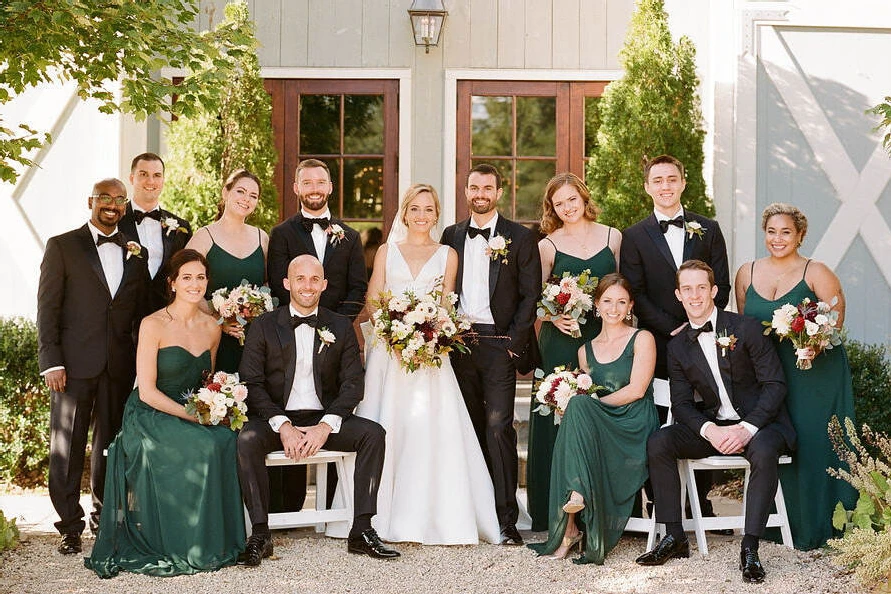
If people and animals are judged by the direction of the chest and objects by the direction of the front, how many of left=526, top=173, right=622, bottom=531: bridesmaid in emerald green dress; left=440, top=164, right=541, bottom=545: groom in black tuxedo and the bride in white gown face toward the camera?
3

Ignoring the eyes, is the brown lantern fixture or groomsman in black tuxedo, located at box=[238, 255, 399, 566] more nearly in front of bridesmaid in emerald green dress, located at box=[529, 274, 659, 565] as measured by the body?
the groomsman in black tuxedo

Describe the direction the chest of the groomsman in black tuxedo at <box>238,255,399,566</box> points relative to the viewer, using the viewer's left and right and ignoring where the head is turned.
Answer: facing the viewer

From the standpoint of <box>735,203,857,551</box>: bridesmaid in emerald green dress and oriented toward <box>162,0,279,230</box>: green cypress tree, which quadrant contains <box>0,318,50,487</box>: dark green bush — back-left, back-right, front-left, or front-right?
front-left

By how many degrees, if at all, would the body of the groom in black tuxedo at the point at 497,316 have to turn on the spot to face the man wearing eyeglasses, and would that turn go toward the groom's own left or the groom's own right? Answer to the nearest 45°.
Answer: approximately 90° to the groom's own right

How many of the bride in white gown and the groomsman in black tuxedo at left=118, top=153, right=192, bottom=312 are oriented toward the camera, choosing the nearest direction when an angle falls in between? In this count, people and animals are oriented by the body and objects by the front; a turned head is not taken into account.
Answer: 2

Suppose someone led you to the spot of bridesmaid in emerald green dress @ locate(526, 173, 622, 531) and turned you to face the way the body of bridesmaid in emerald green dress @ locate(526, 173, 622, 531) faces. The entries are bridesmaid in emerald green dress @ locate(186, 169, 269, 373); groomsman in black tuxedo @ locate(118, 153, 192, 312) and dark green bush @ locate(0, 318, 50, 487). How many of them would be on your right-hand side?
3

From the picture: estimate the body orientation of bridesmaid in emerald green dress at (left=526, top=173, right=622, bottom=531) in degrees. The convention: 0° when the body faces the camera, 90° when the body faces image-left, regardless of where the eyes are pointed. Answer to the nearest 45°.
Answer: approximately 0°

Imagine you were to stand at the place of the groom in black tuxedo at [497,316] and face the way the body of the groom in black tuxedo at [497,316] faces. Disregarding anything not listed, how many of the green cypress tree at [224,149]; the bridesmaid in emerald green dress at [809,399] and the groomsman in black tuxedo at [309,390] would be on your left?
1

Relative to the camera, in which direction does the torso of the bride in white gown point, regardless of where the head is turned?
toward the camera

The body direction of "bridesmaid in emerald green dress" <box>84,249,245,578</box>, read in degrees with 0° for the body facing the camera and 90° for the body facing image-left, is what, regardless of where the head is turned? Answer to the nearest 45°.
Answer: approximately 315°

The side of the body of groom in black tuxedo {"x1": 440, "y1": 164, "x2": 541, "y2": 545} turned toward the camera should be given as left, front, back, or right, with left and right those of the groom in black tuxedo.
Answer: front

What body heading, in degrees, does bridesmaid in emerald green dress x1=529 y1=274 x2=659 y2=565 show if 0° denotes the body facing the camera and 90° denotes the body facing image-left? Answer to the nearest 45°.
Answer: approximately 45°
